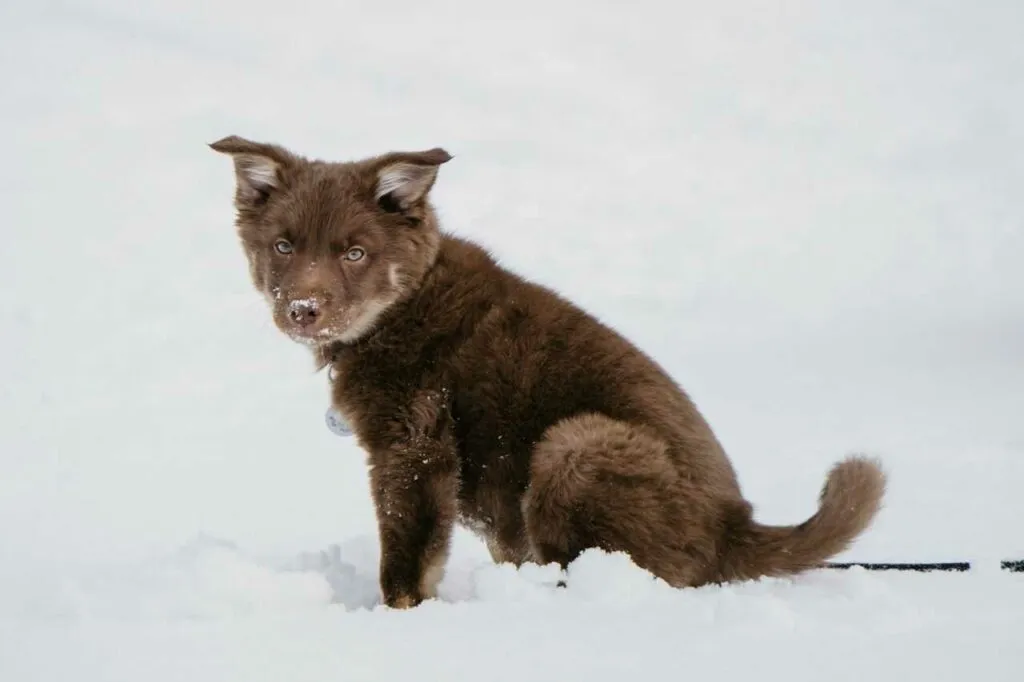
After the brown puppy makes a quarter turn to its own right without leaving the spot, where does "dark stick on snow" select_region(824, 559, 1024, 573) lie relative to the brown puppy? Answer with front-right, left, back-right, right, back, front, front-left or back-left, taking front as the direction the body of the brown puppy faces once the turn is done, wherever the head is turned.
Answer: right

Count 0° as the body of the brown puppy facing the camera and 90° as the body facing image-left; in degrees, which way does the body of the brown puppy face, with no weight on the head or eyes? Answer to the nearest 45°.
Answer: approximately 90°
